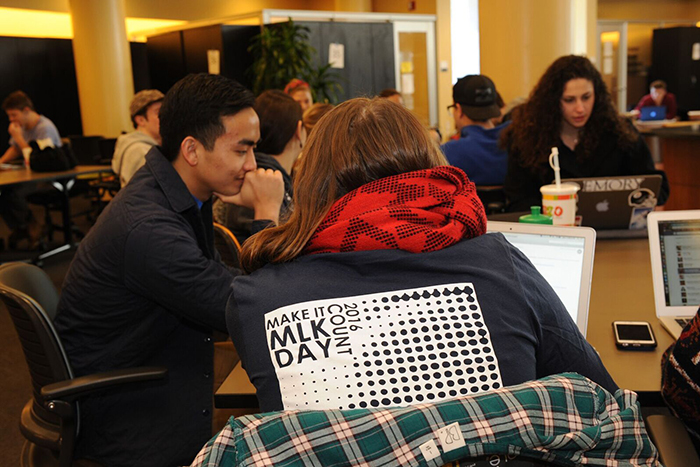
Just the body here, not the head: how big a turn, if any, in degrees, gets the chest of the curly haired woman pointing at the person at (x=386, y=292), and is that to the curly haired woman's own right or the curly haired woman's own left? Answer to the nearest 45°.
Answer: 0° — they already face them

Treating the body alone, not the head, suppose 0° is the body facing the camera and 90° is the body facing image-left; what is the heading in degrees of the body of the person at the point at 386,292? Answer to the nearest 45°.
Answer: approximately 180°

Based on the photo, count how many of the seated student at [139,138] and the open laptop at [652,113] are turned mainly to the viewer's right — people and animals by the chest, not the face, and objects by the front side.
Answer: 1

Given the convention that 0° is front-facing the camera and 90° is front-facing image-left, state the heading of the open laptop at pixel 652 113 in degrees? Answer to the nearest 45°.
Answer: approximately 180°

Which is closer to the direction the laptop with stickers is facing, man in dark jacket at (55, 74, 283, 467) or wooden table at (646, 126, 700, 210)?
the wooden table

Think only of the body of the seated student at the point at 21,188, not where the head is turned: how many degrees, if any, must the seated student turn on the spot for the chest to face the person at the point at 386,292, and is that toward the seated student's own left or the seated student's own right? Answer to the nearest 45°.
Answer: approximately 90° to the seated student's own left
